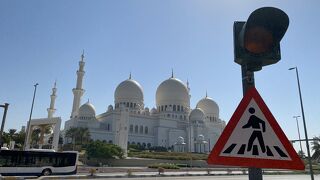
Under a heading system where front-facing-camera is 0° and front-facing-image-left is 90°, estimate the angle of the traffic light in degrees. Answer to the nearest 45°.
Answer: approximately 315°

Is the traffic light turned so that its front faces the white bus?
no

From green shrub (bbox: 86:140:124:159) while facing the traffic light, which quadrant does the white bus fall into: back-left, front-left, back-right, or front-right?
front-right

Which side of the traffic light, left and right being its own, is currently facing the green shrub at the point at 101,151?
back

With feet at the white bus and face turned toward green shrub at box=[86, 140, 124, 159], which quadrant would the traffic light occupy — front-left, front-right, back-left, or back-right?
back-right
